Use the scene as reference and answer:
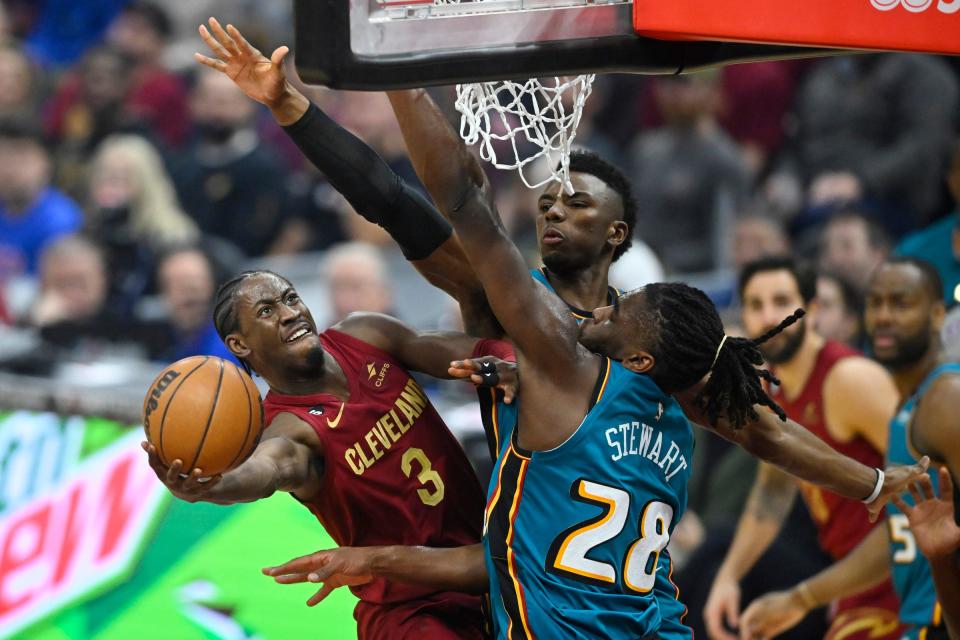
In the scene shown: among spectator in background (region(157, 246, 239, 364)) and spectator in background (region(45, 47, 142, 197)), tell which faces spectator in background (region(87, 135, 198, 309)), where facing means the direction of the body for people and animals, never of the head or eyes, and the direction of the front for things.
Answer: spectator in background (region(45, 47, 142, 197))

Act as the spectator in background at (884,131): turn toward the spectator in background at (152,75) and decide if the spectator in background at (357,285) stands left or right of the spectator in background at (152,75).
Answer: left

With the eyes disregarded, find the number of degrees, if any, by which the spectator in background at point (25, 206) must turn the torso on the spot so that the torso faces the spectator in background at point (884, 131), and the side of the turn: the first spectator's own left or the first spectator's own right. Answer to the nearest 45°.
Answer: approximately 45° to the first spectator's own left

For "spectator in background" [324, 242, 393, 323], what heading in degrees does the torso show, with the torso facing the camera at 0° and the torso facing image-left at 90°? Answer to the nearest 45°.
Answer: approximately 0°

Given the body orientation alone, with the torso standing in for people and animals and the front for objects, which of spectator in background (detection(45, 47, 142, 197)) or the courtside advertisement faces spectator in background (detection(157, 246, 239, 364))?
spectator in background (detection(45, 47, 142, 197))

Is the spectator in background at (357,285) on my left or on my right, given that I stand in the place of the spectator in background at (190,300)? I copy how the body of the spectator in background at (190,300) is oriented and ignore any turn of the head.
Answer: on my left
